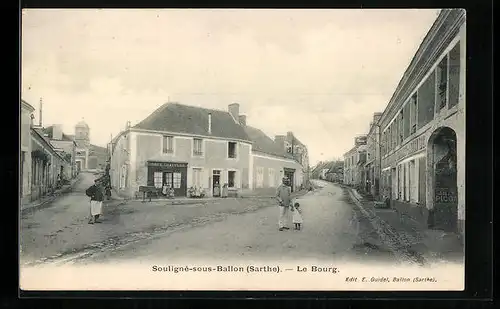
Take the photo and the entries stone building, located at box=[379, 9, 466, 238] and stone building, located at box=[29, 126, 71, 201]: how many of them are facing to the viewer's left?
1

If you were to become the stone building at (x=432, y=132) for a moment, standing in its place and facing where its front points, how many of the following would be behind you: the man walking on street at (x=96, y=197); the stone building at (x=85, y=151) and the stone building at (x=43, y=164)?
0

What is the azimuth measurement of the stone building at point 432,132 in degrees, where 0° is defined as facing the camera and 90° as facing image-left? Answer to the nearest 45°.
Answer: approximately 90°

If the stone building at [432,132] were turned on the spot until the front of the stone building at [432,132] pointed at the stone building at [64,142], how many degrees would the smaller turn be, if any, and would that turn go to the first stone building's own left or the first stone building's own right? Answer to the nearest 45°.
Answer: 0° — it already faces it

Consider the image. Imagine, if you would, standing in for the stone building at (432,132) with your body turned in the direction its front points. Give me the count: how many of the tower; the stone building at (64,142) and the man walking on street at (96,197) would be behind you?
0

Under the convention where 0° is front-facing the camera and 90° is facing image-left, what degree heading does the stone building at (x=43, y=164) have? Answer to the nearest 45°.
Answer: approximately 270°

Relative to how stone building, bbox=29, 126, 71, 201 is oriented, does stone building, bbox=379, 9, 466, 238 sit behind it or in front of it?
in front
